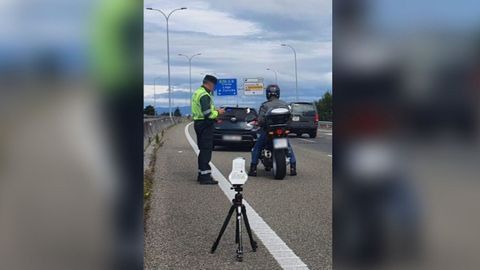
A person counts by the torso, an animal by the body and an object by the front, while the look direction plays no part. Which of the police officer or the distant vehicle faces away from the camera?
the distant vehicle

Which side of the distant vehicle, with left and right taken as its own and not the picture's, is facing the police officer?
back

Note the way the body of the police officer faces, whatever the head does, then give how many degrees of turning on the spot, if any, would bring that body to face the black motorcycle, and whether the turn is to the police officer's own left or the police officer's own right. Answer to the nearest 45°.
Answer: approximately 45° to the police officer's own left

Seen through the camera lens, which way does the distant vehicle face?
facing away from the viewer

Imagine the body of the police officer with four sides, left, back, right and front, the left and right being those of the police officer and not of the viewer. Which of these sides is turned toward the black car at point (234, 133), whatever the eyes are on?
left

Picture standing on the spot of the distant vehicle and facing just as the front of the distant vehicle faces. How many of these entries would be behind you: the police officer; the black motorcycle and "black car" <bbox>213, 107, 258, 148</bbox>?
3

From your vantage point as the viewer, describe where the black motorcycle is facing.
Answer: facing away from the viewer

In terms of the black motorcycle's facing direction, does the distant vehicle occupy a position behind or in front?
in front

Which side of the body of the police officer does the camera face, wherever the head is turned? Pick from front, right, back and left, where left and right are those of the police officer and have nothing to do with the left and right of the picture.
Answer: right

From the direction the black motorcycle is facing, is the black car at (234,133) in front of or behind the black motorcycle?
in front

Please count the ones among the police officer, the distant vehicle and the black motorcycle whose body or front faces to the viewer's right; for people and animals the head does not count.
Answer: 1

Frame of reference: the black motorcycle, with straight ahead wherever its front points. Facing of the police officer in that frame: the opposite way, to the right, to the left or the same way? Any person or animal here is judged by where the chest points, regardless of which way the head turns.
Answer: to the right

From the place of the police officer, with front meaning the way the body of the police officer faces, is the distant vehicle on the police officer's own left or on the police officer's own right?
on the police officer's own left

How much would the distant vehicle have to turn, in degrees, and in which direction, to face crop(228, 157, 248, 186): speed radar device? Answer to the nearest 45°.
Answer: approximately 180°

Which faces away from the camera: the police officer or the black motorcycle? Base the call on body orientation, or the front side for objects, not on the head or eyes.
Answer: the black motorcycle
